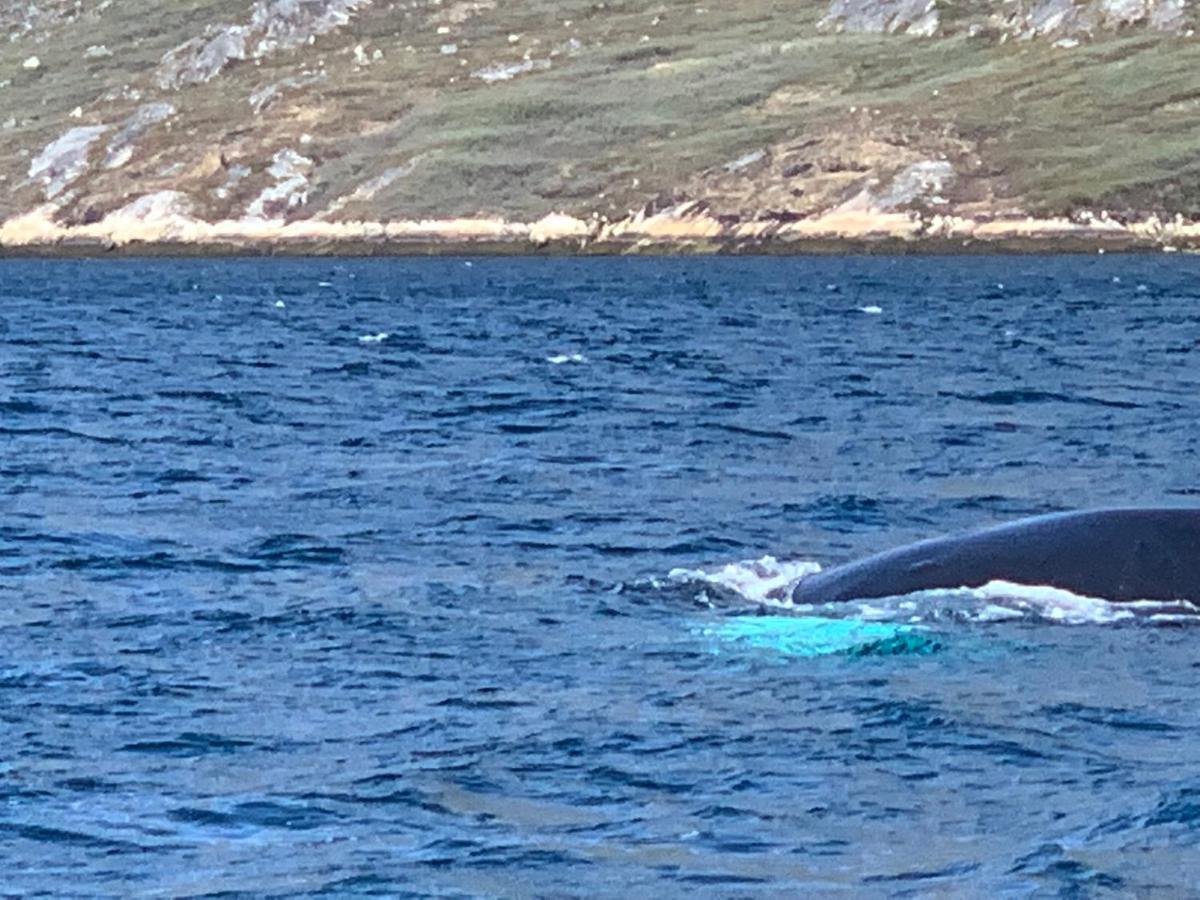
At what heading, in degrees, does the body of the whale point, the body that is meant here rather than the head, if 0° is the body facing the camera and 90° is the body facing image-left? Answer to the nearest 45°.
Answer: approximately 90°
